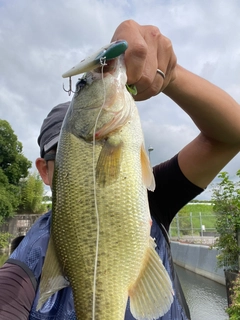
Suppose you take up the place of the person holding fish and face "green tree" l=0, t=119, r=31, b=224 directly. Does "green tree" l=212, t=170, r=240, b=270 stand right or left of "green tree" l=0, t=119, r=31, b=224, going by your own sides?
right

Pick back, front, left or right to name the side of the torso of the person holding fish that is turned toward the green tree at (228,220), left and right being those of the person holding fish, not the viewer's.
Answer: back

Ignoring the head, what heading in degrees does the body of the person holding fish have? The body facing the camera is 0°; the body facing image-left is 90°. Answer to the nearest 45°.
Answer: approximately 0°

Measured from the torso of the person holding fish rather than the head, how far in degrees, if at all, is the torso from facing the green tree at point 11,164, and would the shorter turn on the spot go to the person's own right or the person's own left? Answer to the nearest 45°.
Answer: approximately 180°
